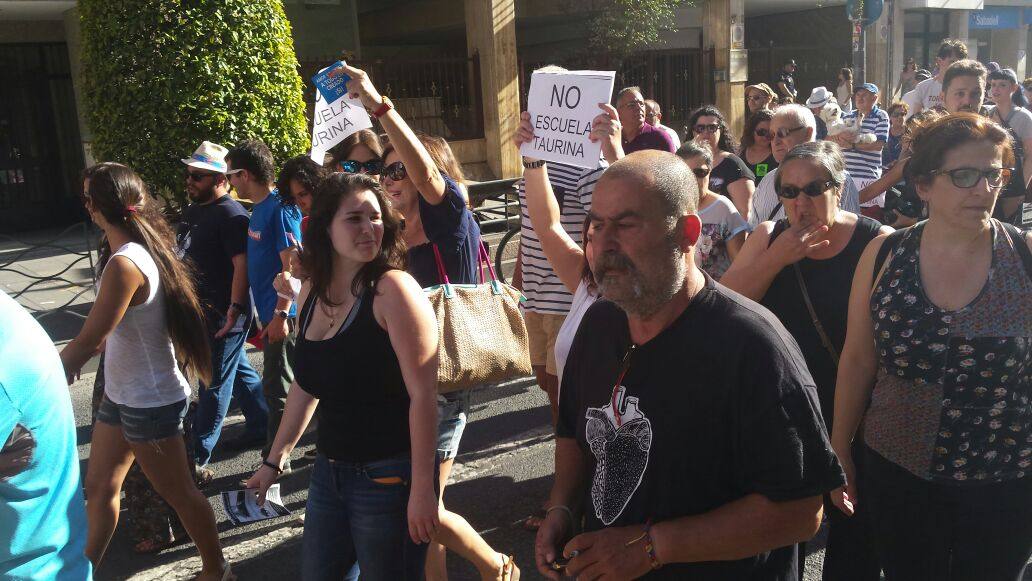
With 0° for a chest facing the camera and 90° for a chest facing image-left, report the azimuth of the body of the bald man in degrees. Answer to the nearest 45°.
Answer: approximately 45°

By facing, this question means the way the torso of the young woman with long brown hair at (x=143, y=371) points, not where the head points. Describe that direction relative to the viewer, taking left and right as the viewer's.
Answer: facing to the left of the viewer

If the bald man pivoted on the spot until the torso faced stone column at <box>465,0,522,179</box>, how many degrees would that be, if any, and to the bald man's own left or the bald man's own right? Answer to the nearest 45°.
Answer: approximately 135° to the bald man's own right

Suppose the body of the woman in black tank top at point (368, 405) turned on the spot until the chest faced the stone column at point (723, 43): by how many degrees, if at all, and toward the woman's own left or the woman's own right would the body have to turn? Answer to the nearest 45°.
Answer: approximately 180°

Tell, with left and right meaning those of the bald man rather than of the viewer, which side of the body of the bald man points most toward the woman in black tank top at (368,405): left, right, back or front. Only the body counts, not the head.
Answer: right

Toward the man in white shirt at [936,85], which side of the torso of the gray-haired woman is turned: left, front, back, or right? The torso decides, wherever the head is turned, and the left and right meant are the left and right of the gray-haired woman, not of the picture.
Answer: back

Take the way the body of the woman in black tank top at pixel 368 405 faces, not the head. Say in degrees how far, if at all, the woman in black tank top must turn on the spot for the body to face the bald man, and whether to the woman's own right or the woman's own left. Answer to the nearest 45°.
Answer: approximately 90° to the woman's own left

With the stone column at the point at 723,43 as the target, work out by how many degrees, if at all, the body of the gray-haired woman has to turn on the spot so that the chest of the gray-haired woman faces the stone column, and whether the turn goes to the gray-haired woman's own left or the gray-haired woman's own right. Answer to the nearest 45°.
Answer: approximately 180°

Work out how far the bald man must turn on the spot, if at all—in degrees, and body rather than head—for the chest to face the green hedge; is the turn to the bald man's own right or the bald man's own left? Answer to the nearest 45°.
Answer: approximately 90° to the bald man's own right

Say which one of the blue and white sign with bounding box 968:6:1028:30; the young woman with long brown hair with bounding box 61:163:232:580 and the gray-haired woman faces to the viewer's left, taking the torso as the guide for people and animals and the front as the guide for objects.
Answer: the young woman with long brown hair

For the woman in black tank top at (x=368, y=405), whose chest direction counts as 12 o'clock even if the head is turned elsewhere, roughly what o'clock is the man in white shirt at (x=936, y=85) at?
The man in white shirt is roughly at 6 o'clock from the woman in black tank top.

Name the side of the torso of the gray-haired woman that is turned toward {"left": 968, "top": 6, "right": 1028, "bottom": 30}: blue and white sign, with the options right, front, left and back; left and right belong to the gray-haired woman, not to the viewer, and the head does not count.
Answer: back
